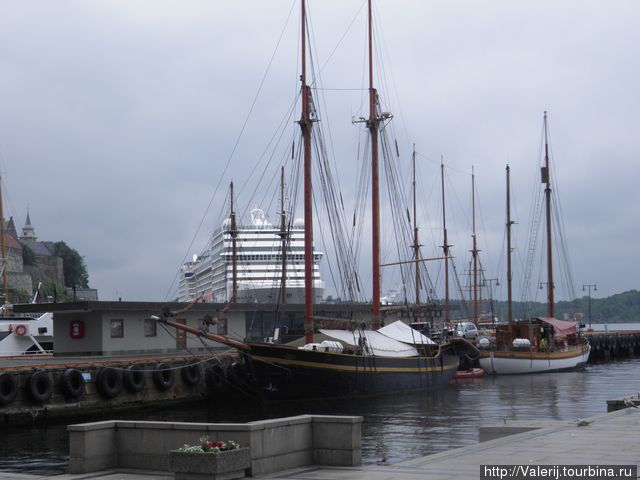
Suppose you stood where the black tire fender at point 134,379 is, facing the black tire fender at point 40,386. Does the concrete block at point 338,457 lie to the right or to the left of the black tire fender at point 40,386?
left

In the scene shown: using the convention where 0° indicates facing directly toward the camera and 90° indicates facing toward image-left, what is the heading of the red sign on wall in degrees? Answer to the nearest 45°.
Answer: approximately 0°

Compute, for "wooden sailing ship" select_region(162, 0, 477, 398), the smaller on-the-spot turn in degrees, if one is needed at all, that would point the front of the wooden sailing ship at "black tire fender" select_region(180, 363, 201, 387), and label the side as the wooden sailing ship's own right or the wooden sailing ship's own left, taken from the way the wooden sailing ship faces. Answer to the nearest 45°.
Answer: approximately 45° to the wooden sailing ship's own right

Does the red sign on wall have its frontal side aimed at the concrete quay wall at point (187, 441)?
yes

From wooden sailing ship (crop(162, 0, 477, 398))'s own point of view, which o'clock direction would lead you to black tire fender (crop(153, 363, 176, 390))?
The black tire fender is roughly at 1 o'clock from the wooden sailing ship.

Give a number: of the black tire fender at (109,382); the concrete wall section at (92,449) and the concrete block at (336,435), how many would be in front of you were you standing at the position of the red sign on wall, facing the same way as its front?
3

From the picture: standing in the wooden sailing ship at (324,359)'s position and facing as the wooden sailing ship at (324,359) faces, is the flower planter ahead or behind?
ahead

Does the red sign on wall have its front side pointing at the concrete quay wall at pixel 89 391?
yes

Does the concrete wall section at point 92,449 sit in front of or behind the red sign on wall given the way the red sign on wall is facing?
in front
